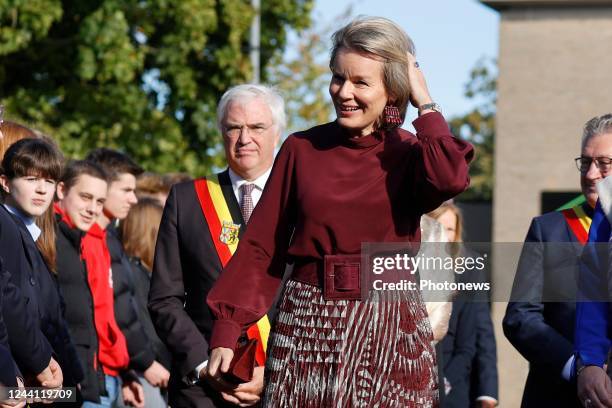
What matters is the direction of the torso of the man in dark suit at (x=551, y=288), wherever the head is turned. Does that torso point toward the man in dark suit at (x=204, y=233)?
no

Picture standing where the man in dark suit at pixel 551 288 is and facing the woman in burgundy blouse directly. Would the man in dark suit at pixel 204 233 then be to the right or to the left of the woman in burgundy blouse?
right

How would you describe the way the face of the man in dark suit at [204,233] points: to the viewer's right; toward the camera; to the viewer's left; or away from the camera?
toward the camera

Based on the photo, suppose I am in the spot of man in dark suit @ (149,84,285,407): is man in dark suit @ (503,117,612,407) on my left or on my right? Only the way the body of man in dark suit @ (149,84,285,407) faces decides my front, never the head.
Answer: on my left

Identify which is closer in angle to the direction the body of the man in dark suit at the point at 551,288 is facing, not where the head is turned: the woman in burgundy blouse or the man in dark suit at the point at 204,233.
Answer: the woman in burgundy blouse

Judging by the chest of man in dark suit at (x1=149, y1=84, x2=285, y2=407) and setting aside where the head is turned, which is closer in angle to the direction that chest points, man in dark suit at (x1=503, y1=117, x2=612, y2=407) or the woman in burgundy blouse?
the woman in burgundy blouse

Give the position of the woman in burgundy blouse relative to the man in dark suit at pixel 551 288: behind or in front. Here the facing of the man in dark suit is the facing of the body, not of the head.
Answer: in front

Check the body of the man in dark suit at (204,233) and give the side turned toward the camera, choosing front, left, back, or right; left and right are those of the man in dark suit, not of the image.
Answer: front

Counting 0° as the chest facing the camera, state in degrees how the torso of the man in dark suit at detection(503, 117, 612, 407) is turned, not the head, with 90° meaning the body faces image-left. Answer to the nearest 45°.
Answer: approximately 0°
